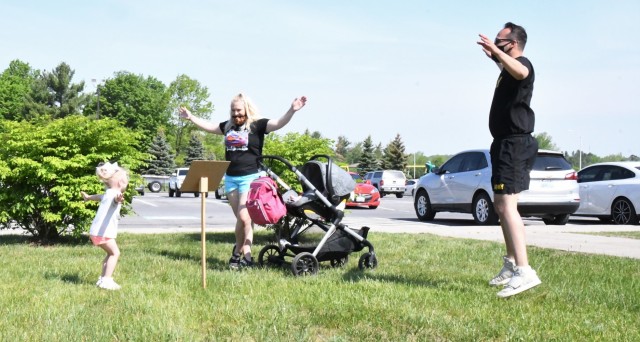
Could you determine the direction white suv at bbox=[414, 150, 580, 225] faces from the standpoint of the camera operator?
facing away from the viewer and to the left of the viewer

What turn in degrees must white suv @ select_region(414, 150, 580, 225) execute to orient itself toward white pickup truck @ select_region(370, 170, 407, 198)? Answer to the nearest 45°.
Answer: approximately 45° to its right

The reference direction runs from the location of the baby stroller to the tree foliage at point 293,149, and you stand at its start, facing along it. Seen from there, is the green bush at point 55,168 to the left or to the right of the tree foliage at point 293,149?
left
